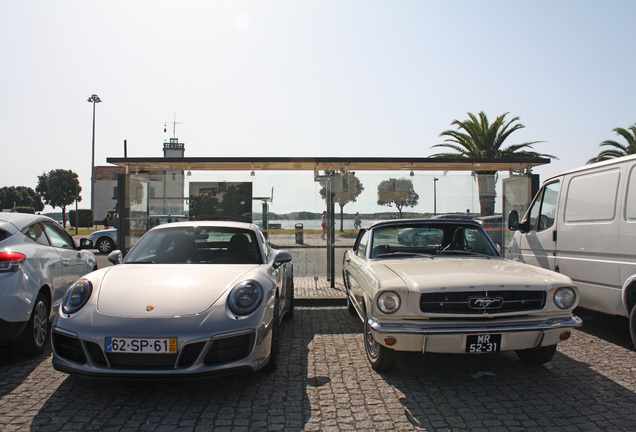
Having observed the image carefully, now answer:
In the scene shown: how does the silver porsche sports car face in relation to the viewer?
toward the camera

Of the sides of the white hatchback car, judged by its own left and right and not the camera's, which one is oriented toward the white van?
right

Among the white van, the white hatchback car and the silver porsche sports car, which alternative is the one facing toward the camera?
the silver porsche sports car

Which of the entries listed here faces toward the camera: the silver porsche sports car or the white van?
the silver porsche sports car

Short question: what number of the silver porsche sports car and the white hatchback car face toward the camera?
1

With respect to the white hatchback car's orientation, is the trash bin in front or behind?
in front

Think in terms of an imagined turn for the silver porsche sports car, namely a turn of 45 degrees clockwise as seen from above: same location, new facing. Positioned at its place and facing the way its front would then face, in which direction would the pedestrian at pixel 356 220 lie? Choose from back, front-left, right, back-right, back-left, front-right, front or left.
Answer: back

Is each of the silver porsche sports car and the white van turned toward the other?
no

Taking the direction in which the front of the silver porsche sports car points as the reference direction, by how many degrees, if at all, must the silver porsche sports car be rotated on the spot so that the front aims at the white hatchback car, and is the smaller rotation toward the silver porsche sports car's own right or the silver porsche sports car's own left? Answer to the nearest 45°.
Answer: approximately 135° to the silver porsche sports car's own right

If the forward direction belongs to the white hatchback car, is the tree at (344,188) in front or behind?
in front

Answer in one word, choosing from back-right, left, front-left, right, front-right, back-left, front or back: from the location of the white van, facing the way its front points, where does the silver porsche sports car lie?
left

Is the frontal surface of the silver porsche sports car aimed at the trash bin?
no

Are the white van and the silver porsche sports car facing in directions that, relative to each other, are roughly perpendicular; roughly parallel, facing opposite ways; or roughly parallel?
roughly parallel, facing opposite ways

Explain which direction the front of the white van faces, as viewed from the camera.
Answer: facing away from the viewer and to the left of the viewer

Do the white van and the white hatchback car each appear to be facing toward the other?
no
